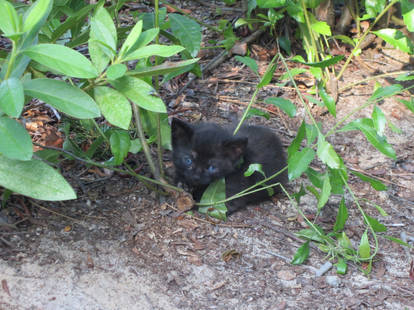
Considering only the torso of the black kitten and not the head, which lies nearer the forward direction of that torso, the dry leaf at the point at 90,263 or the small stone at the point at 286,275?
the dry leaf

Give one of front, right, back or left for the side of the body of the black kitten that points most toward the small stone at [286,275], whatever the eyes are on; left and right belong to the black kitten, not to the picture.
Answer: left

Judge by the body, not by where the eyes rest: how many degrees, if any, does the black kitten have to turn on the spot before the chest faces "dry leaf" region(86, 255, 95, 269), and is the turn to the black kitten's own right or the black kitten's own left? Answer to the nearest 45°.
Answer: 0° — it already faces it

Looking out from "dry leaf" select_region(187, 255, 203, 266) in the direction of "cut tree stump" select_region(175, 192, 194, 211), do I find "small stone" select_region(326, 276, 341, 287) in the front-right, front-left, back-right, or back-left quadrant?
back-right

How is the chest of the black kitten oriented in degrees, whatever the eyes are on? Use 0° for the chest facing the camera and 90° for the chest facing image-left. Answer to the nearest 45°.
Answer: approximately 45°

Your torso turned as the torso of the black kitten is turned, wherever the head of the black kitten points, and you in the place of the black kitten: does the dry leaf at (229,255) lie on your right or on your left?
on your left

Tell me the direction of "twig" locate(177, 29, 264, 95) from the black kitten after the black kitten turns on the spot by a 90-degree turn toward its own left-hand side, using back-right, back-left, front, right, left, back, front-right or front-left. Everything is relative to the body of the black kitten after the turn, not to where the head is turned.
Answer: back-left

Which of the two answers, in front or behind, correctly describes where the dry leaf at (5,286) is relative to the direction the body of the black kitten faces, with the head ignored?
in front

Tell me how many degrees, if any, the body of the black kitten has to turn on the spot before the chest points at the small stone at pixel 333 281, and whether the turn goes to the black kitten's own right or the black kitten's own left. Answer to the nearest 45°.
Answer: approximately 90° to the black kitten's own left

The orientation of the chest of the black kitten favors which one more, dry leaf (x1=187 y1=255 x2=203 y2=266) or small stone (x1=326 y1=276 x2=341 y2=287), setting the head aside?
the dry leaf

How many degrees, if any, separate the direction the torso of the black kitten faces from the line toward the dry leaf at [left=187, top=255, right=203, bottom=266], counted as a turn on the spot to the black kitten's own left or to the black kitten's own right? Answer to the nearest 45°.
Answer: approximately 45° to the black kitten's own left
